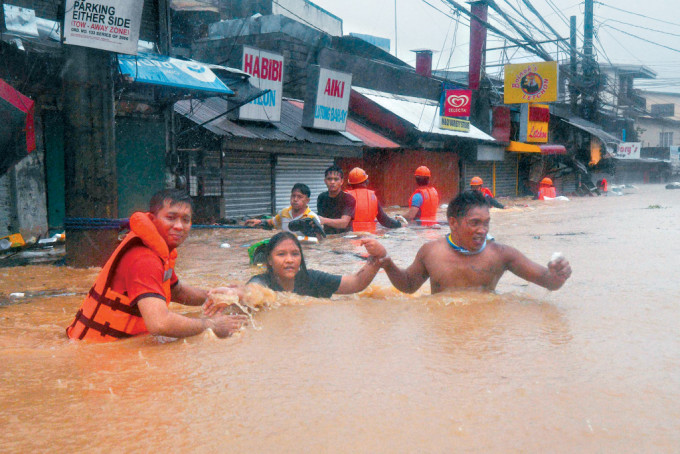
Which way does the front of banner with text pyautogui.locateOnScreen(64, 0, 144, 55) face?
toward the camera

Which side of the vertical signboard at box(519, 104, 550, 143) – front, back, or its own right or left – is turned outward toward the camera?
front

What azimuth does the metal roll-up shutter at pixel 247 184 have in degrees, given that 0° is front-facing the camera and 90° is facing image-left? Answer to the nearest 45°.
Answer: approximately 315°

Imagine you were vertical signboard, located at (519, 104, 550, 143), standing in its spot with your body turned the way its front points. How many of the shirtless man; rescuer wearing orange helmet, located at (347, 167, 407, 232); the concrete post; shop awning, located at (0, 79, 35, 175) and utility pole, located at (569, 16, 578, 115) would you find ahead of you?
4

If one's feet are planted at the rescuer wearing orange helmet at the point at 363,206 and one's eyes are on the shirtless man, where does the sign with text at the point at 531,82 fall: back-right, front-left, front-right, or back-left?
back-left

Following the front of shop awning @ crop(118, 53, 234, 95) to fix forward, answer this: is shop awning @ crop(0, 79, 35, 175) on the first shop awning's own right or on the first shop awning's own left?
on the first shop awning's own right

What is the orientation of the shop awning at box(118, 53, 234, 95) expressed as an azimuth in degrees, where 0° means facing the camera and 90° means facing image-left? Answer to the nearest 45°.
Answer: approximately 315°

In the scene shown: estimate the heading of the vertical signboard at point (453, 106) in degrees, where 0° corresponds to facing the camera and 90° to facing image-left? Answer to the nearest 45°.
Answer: approximately 0°

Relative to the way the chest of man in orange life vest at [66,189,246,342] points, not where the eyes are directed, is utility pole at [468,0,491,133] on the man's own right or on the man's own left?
on the man's own left

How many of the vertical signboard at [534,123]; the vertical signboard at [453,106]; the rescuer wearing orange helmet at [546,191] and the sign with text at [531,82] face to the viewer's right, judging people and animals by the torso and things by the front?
0

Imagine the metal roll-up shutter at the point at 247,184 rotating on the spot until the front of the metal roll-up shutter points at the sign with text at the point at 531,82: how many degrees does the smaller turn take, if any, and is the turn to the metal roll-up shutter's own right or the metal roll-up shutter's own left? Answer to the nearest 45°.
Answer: approximately 90° to the metal roll-up shutter's own left

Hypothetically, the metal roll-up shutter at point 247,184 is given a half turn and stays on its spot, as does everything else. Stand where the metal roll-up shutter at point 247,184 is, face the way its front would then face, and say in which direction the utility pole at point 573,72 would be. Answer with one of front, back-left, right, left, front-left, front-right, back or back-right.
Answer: right

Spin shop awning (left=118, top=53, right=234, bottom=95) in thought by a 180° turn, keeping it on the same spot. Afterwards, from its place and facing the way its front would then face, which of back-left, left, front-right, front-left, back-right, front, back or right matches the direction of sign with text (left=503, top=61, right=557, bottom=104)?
right
